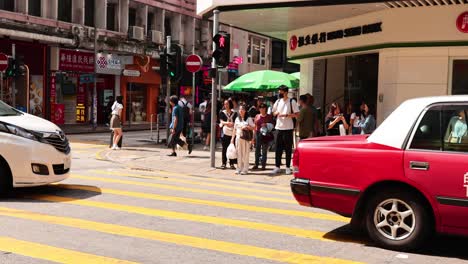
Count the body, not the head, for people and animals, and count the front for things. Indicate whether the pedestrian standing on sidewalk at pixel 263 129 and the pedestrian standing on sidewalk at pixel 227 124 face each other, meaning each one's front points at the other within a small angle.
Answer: no

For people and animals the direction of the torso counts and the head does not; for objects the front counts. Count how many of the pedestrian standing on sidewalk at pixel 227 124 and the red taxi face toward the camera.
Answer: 1

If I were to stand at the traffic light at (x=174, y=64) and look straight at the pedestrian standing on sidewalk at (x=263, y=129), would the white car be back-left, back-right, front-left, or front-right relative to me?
front-right

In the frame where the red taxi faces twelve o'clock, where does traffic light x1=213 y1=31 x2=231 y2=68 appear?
The traffic light is roughly at 8 o'clock from the red taxi.

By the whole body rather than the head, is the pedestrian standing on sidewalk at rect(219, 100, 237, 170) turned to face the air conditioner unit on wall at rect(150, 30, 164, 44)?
no

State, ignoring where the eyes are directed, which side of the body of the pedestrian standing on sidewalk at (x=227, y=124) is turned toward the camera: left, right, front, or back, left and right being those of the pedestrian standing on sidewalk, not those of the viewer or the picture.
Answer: front

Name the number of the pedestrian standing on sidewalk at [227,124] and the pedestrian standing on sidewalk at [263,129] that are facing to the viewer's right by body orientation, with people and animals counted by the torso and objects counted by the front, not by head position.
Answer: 0

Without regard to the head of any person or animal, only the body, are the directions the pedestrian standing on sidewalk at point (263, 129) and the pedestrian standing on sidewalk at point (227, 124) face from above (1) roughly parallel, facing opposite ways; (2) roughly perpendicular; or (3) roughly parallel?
roughly parallel

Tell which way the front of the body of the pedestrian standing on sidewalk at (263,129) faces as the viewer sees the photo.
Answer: toward the camera

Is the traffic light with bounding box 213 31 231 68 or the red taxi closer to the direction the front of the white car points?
the red taxi

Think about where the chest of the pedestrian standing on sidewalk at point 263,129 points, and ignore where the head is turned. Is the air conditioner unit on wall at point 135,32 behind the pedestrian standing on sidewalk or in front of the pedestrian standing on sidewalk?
behind

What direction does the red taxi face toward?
to the viewer's right

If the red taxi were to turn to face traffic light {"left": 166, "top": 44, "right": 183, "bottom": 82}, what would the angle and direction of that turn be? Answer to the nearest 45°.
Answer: approximately 135° to its left

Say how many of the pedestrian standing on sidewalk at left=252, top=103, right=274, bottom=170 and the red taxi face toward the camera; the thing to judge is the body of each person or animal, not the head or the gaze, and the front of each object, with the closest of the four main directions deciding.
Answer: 1

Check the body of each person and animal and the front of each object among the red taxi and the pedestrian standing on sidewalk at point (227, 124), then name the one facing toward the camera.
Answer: the pedestrian standing on sidewalk

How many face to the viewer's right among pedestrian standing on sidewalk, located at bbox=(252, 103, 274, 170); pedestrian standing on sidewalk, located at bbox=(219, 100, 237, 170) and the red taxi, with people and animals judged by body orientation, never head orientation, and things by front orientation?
1

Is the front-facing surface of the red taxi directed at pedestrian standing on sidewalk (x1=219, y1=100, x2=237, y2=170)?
no

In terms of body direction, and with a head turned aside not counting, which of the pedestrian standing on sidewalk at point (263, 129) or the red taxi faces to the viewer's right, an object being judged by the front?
the red taxi

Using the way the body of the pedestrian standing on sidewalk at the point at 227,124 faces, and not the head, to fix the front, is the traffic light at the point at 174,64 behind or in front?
behind

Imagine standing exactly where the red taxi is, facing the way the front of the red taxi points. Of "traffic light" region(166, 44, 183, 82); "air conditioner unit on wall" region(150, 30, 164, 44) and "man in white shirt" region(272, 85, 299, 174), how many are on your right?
0
